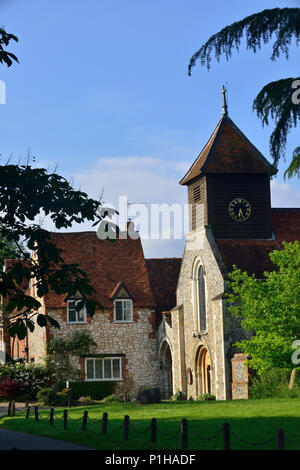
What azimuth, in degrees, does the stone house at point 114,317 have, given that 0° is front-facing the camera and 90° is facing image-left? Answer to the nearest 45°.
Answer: approximately 0°

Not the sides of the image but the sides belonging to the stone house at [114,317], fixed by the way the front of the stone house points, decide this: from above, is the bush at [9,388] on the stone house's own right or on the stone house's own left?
on the stone house's own right

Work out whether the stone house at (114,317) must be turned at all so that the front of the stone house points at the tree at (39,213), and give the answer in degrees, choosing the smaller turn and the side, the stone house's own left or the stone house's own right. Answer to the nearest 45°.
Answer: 0° — it already faces it

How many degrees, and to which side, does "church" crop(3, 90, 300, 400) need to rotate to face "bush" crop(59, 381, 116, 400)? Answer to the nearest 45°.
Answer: approximately 45° to its right

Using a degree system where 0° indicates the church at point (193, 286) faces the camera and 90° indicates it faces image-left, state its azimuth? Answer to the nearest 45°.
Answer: approximately 45°

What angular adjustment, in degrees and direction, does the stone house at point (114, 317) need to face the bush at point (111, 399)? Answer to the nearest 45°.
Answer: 0° — it already faces it
